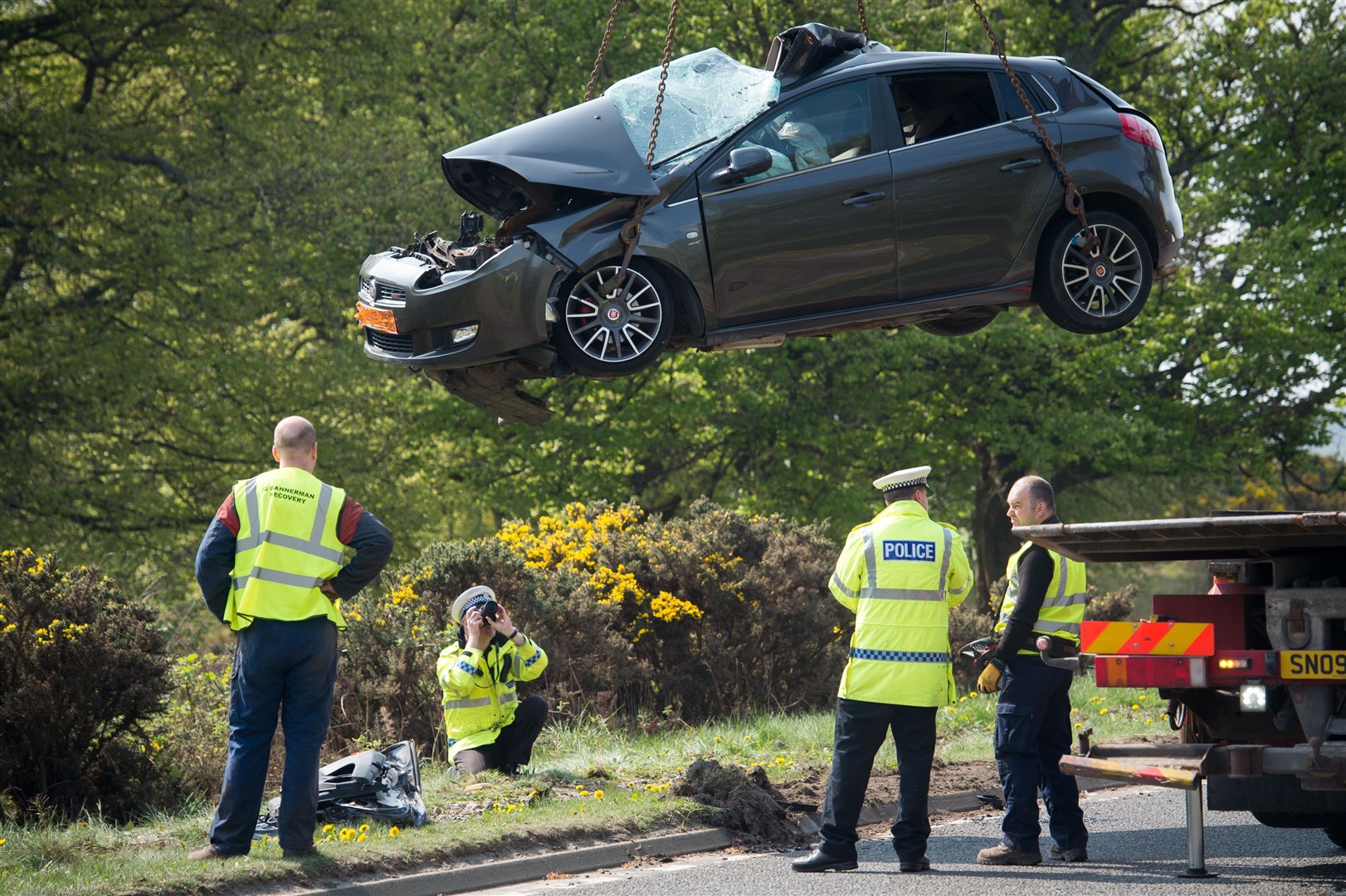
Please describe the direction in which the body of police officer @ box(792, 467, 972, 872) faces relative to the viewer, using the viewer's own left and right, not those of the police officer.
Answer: facing away from the viewer

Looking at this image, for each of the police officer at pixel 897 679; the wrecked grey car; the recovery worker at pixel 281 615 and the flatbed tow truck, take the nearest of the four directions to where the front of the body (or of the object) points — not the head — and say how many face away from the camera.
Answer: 3

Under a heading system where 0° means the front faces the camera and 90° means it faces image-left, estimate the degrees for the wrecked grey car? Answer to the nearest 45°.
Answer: approximately 45°

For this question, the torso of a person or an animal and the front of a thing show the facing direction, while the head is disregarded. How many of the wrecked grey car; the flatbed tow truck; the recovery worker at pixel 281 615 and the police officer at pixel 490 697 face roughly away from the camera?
2

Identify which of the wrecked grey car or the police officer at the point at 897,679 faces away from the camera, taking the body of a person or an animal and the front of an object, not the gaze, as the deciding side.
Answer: the police officer

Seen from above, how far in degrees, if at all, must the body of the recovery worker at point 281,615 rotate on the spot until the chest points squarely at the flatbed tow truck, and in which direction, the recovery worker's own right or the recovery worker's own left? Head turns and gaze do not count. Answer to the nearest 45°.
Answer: approximately 90° to the recovery worker's own right

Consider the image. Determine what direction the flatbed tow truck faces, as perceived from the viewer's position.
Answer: facing away from the viewer

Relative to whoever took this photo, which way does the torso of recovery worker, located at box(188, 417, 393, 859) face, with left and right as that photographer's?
facing away from the viewer

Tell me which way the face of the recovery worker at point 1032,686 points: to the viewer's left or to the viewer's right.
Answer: to the viewer's left

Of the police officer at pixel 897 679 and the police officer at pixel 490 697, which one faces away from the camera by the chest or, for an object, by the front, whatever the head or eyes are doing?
the police officer at pixel 897 679

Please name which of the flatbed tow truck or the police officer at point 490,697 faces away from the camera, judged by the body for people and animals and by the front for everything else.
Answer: the flatbed tow truck

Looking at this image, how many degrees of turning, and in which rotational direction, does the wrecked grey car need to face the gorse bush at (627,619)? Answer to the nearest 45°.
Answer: approximately 135° to its right
